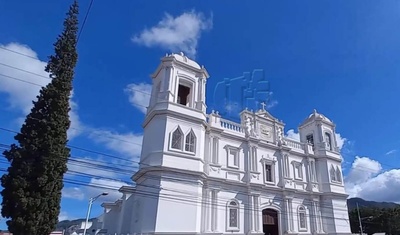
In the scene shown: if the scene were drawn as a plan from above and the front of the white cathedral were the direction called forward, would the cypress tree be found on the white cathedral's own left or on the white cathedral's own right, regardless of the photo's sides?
on the white cathedral's own right

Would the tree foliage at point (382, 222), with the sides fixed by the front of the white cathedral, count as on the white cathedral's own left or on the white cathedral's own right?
on the white cathedral's own left
